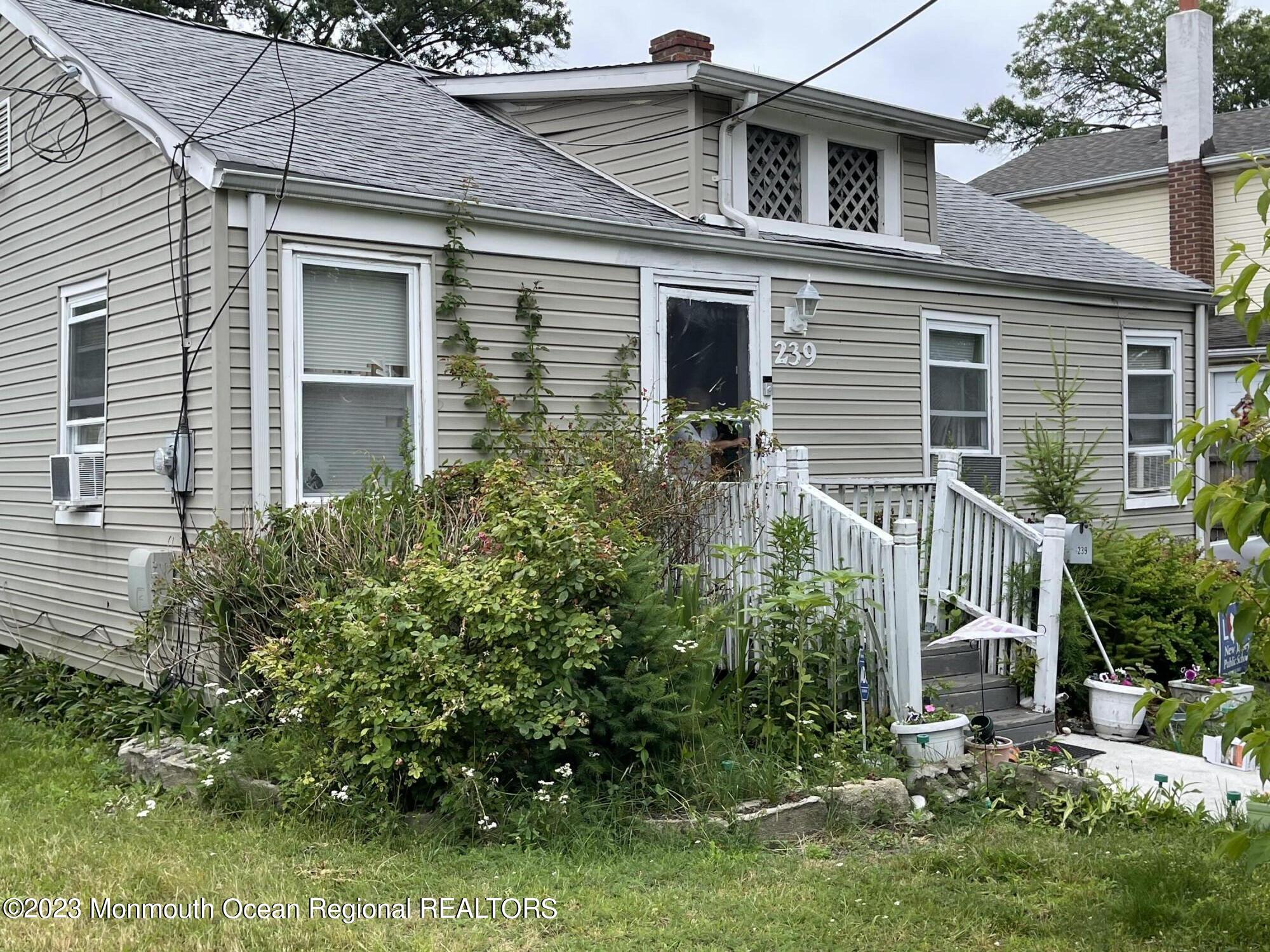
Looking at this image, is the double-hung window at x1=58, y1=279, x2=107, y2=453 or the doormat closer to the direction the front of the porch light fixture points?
the doormat

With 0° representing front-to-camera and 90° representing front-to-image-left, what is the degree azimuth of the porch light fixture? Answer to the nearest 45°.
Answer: approximately 315°

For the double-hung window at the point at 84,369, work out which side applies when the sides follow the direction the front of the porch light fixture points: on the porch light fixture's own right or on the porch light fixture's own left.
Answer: on the porch light fixture's own right
